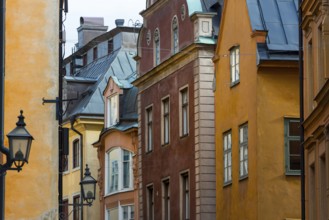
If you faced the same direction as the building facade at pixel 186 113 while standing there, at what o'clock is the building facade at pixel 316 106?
the building facade at pixel 316 106 is roughly at 10 o'clock from the building facade at pixel 186 113.

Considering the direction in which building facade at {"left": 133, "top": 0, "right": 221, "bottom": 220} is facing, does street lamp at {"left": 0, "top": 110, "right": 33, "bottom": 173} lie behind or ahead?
ahead

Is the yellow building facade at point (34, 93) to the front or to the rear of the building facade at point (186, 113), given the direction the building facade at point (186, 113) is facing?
to the front

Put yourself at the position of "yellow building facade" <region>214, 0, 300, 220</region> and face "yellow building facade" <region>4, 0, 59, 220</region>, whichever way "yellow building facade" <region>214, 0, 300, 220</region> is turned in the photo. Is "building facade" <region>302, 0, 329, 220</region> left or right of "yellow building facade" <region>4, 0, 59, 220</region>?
left

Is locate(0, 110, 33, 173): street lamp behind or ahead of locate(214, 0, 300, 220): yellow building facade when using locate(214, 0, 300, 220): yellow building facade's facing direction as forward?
ahead

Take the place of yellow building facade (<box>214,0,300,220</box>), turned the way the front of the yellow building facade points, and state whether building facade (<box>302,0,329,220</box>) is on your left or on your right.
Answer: on your left

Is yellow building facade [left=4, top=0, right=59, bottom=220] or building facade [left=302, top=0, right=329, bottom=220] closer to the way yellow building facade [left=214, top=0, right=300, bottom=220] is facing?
the yellow building facade

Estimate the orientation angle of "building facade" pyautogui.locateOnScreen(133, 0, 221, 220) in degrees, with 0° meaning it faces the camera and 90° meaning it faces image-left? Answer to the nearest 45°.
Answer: approximately 45°

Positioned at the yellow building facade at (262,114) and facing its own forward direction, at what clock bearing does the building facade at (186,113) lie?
The building facade is roughly at 4 o'clock from the yellow building facade.
